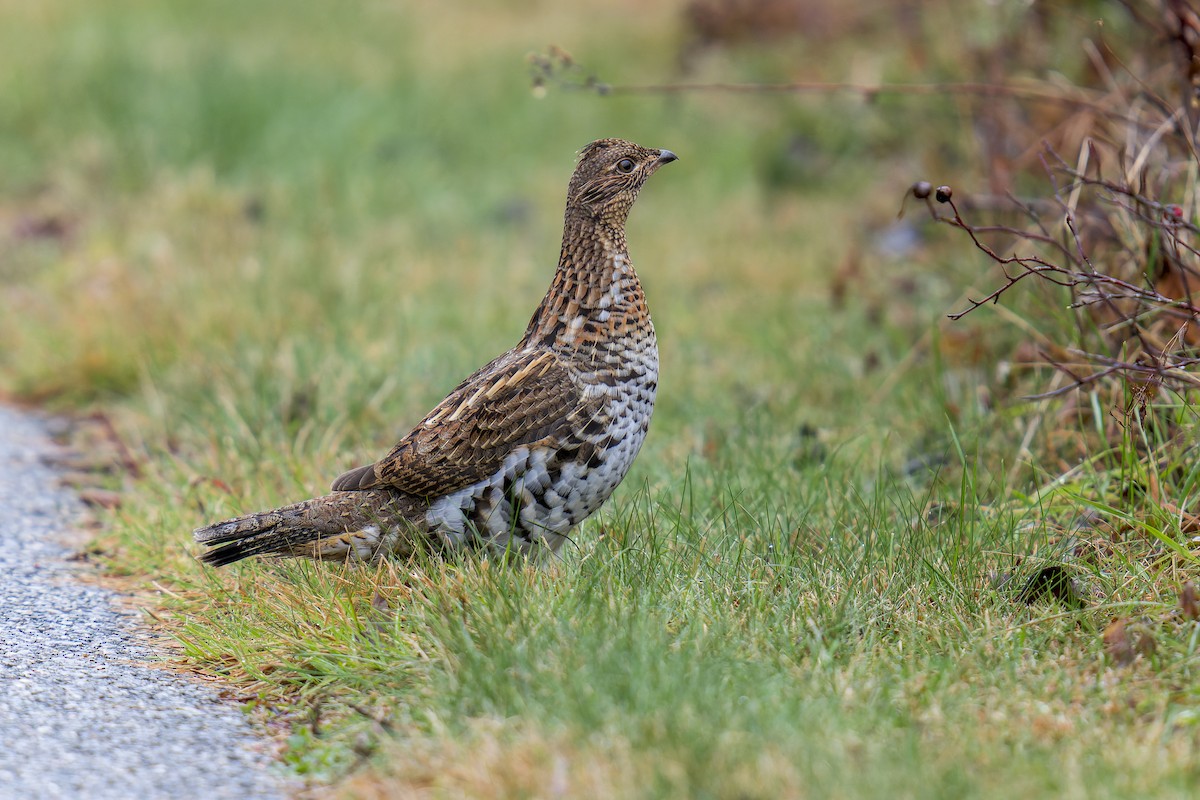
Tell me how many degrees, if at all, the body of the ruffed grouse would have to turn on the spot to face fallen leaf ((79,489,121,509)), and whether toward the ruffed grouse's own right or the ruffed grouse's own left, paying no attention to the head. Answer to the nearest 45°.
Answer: approximately 135° to the ruffed grouse's own left

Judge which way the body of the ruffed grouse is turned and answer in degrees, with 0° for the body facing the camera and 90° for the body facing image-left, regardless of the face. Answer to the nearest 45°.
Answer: approximately 270°

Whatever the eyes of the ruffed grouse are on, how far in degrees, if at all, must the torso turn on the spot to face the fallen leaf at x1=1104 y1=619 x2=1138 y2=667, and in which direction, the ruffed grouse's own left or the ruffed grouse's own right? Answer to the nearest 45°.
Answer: approximately 45° to the ruffed grouse's own right
